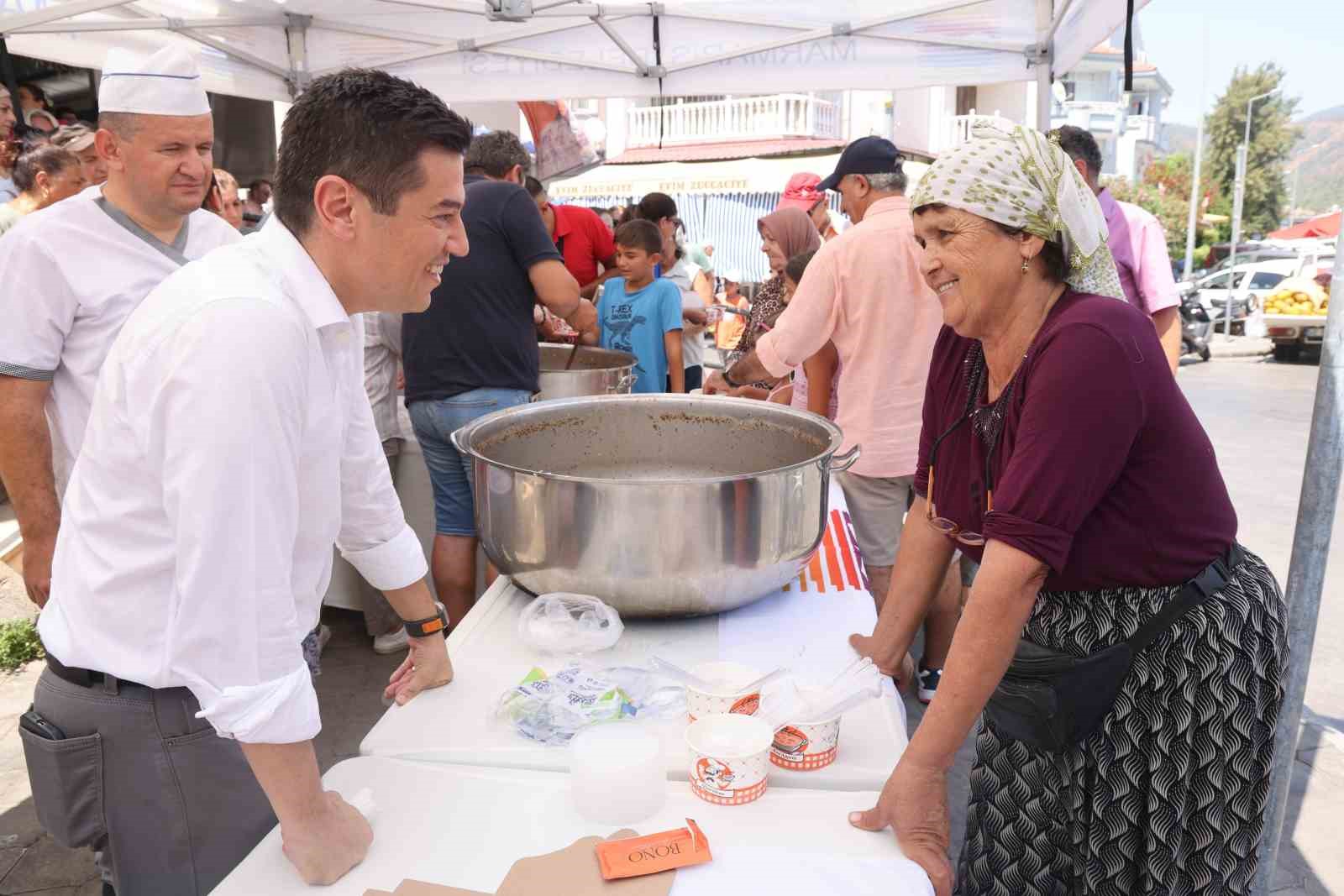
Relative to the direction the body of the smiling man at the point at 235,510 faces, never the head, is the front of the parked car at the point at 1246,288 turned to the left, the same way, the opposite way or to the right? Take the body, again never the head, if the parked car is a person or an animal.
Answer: the opposite way

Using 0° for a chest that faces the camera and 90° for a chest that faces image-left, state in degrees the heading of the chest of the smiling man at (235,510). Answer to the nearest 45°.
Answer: approximately 270°

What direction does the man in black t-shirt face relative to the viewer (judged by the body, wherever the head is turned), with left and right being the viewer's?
facing away from the viewer and to the right of the viewer

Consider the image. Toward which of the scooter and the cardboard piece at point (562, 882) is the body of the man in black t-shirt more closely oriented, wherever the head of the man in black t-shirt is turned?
the scooter

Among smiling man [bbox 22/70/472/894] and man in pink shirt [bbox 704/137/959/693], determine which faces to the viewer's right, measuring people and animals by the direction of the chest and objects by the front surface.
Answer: the smiling man

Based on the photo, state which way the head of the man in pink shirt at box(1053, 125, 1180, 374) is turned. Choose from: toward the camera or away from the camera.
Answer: away from the camera

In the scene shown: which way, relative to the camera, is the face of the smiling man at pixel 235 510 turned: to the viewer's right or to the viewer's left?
to the viewer's right

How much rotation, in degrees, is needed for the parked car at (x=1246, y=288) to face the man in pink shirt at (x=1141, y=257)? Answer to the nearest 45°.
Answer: approximately 45° to its left
